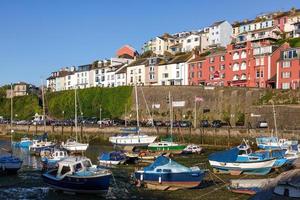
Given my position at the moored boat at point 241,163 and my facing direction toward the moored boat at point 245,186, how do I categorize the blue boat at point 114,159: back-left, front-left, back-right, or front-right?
back-right

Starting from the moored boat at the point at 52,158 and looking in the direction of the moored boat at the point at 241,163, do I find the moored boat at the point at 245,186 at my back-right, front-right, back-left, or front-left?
front-right

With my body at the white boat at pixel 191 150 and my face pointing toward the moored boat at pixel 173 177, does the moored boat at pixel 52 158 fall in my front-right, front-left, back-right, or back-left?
front-right

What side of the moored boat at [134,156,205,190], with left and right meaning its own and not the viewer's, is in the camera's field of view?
right
